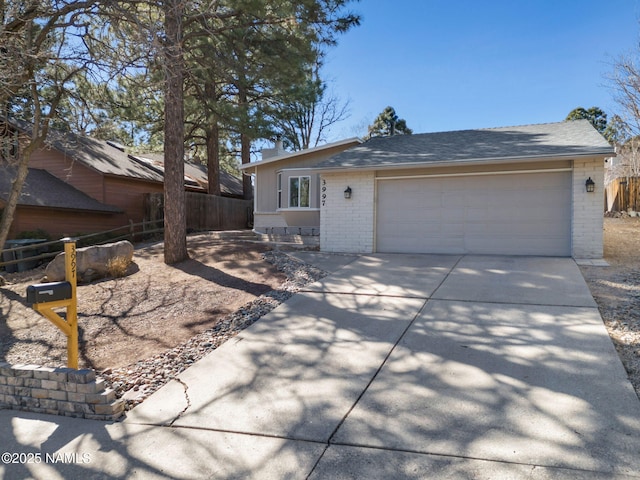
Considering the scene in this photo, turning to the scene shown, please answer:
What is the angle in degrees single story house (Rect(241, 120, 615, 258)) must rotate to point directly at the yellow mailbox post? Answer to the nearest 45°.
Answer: approximately 45° to its right

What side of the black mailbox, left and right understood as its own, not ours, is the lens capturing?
left

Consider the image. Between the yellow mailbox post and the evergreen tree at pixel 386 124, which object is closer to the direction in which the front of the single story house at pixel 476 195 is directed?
the yellow mailbox post

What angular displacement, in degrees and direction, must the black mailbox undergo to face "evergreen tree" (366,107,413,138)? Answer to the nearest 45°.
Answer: approximately 135° to its right

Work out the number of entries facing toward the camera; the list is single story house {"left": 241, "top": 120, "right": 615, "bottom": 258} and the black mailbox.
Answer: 1

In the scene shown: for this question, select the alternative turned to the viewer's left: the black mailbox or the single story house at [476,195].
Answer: the black mailbox

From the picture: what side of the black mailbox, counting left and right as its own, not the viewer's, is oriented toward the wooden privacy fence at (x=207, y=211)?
right

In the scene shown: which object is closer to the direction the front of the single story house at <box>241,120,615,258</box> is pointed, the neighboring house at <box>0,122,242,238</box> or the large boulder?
the large boulder

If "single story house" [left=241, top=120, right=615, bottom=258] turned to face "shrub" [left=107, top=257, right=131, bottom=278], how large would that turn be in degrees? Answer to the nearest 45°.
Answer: approximately 45° to its right

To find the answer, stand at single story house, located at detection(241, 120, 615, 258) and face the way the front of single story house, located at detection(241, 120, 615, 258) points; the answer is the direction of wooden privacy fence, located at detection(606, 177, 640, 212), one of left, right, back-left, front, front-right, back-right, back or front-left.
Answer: back-left

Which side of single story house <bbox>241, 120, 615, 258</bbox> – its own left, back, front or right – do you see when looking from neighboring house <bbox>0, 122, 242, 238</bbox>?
right
